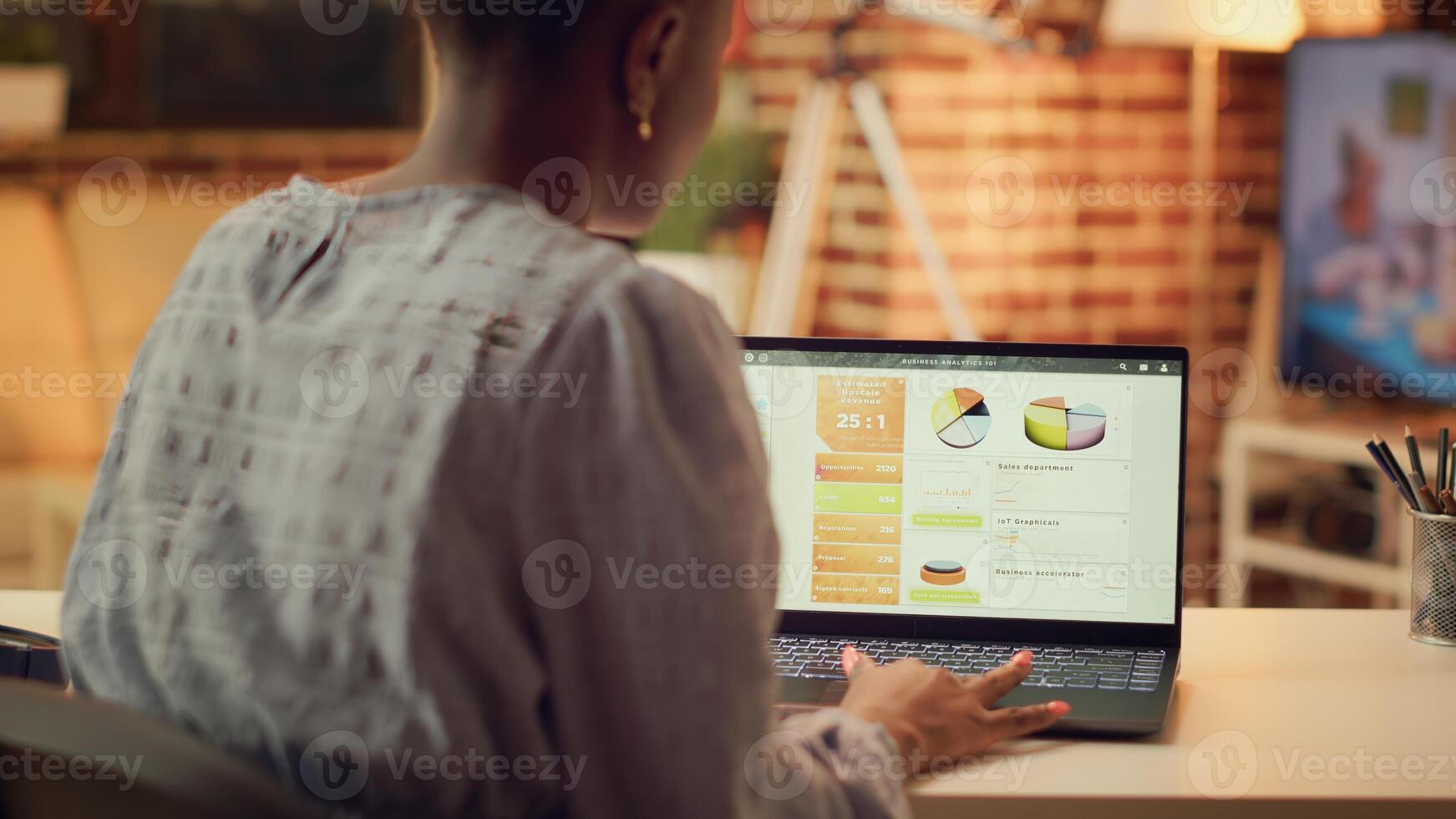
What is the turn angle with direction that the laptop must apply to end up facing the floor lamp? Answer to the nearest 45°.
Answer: approximately 180°

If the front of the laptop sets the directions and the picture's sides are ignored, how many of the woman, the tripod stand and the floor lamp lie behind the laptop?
2

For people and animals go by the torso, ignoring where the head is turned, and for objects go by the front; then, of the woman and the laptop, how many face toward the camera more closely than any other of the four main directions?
1

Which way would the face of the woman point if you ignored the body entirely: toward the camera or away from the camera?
away from the camera

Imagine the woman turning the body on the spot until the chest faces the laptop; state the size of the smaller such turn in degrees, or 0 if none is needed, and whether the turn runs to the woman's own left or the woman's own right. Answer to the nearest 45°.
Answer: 0° — they already face it

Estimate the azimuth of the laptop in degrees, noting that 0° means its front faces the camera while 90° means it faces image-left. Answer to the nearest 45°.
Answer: approximately 0°

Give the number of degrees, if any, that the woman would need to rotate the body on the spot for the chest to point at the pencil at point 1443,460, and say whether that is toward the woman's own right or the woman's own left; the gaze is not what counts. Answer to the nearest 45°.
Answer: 0° — they already face it

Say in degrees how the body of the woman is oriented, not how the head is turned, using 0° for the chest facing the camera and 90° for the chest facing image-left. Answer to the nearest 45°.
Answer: approximately 225°

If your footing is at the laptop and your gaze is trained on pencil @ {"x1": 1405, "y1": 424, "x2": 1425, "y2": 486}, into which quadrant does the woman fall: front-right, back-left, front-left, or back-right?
back-right

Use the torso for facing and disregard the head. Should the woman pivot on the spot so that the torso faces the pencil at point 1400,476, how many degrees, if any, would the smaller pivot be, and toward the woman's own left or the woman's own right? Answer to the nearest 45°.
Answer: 0° — they already face it

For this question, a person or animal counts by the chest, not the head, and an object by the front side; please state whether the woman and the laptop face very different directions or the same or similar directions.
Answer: very different directions
